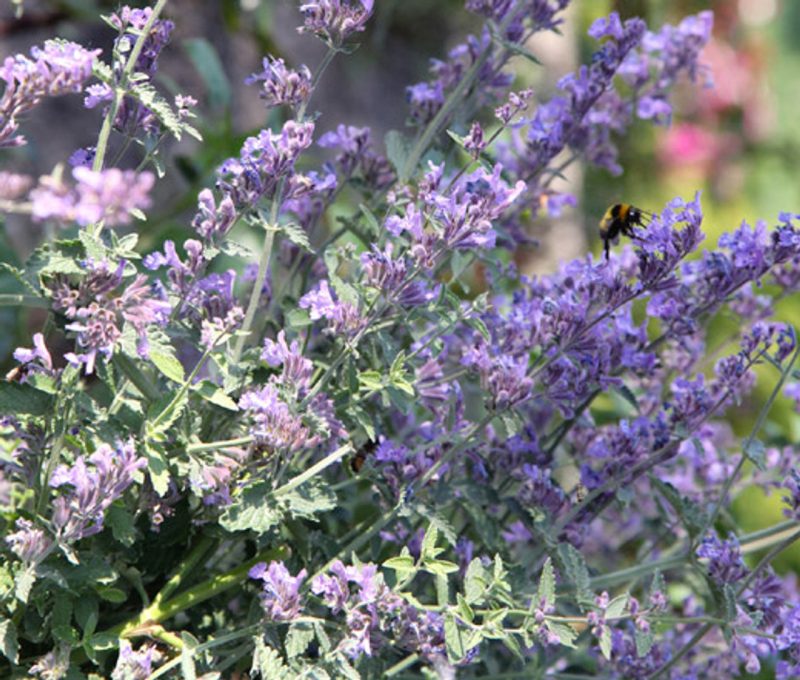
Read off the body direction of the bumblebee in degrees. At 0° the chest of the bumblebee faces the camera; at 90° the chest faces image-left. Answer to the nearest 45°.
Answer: approximately 270°
